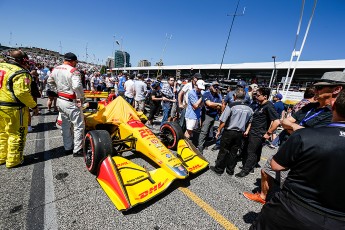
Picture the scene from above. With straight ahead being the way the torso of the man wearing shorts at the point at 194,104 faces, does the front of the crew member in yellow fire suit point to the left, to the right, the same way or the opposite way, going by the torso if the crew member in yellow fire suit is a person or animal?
to the left

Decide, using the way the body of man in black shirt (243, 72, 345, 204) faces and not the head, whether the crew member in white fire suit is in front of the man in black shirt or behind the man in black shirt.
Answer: in front

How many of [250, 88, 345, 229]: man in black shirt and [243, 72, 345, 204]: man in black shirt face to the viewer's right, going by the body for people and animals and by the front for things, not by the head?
0

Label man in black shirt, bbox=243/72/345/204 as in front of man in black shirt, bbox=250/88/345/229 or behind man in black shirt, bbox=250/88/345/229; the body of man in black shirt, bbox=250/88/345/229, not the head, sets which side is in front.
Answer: in front

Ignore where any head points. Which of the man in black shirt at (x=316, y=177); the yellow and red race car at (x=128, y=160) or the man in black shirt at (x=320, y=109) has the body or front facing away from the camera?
the man in black shirt at (x=316, y=177)

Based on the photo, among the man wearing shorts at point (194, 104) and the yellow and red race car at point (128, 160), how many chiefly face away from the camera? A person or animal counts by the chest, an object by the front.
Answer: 0

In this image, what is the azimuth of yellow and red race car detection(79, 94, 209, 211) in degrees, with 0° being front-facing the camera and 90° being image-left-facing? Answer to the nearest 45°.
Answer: approximately 315°

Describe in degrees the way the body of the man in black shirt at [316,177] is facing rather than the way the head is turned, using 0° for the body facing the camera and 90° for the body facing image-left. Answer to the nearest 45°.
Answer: approximately 180°

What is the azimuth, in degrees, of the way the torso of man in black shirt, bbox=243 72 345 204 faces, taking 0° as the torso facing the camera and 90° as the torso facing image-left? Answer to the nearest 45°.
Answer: approximately 45°

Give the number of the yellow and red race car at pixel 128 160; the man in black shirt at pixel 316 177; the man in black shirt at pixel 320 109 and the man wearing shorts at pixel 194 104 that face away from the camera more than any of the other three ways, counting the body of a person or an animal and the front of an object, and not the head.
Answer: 1

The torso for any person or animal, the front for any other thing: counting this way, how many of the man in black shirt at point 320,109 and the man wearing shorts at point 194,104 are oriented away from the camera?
0
